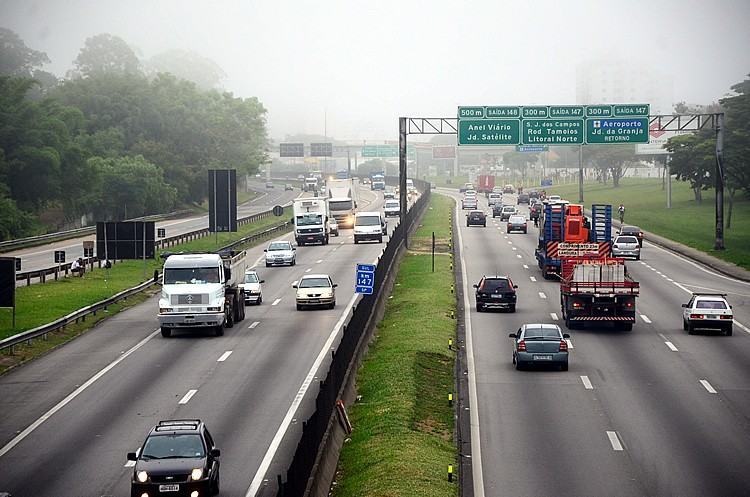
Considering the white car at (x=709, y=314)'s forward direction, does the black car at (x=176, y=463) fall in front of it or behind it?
behind

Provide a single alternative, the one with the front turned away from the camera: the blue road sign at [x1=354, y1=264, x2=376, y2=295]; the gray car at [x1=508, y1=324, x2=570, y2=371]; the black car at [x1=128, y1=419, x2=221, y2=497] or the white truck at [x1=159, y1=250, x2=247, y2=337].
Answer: the gray car

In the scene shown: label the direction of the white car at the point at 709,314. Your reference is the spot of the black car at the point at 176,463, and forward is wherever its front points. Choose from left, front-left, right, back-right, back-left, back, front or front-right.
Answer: back-left

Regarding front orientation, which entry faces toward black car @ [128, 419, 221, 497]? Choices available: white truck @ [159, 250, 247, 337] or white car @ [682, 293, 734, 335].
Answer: the white truck

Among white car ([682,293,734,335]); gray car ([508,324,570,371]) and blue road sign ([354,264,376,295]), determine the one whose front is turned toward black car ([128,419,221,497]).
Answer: the blue road sign

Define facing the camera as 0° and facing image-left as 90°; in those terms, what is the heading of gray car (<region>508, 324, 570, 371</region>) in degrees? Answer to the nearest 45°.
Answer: approximately 180°

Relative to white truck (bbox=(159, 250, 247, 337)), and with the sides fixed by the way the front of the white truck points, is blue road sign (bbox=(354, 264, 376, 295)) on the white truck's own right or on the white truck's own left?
on the white truck's own left

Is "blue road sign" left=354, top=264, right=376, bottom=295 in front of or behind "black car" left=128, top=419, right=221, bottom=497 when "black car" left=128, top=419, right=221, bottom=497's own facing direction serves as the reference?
behind

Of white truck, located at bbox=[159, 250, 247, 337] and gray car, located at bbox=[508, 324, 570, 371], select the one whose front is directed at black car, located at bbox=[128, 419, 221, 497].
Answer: the white truck

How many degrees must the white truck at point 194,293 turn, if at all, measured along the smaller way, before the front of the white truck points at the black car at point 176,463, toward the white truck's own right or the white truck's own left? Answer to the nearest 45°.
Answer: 0° — it already faces it

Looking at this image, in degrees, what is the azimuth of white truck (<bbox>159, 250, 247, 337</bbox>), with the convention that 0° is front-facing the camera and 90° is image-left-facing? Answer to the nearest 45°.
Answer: approximately 0°

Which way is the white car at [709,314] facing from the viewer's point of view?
away from the camera
